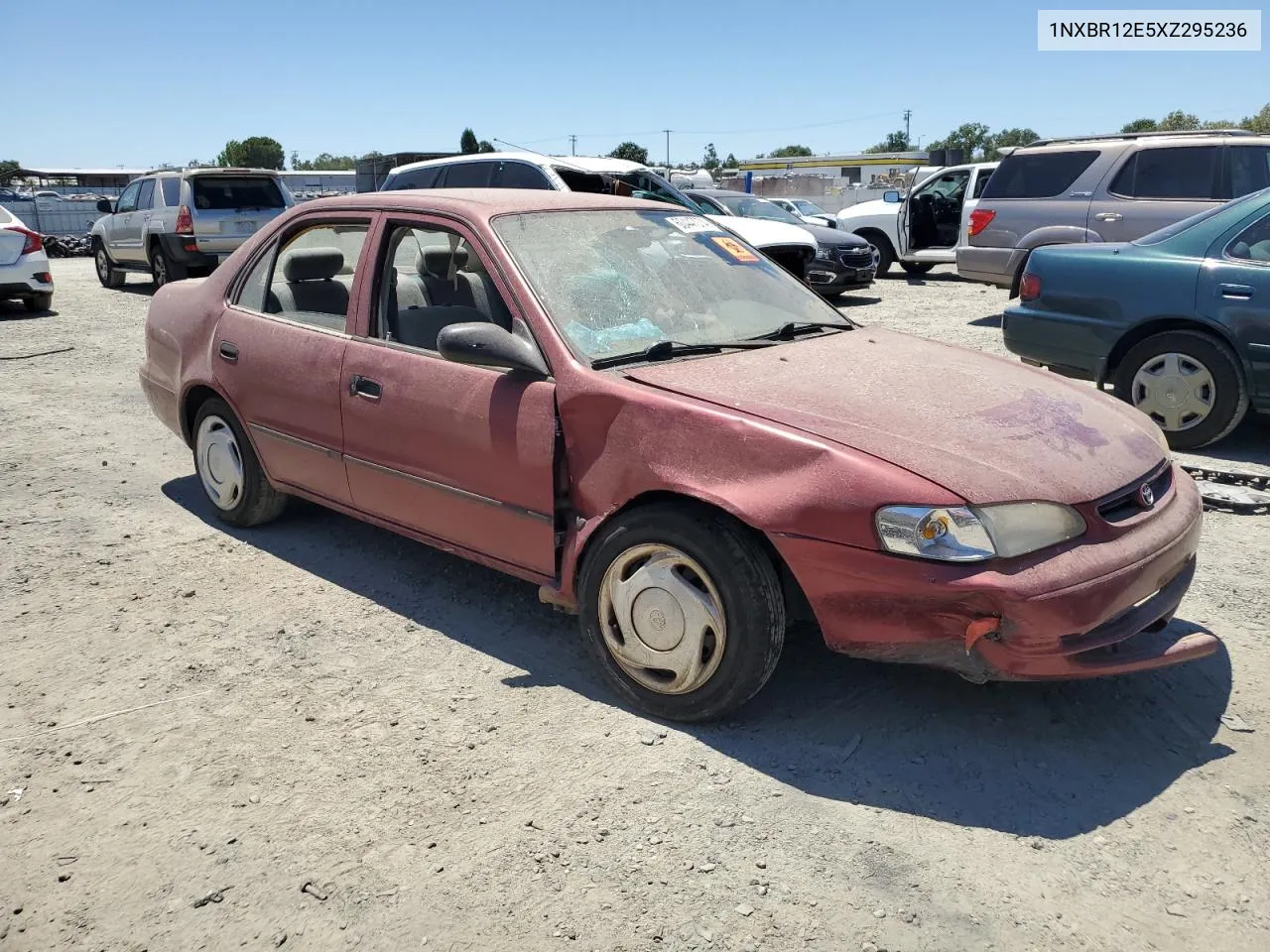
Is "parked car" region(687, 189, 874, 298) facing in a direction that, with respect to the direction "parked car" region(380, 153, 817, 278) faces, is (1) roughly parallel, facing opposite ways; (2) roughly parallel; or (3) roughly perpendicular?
roughly parallel

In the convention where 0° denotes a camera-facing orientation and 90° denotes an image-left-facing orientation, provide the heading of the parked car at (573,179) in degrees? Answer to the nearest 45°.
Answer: approximately 315°

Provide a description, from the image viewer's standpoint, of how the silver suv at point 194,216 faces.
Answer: facing away from the viewer and to the left of the viewer

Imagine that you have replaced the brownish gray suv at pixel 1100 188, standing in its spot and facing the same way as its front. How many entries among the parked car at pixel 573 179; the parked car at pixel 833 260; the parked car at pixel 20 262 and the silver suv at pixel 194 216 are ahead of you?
0

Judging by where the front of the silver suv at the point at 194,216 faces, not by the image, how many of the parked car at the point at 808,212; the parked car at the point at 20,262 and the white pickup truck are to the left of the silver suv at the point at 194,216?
1

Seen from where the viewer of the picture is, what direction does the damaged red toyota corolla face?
facing the viewer and to the right of the viewer

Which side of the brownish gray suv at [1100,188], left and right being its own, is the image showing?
right

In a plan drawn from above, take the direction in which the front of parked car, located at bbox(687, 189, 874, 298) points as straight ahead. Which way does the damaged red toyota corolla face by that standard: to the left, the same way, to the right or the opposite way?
the same way

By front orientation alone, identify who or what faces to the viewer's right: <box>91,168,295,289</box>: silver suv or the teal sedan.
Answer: the teal sedan

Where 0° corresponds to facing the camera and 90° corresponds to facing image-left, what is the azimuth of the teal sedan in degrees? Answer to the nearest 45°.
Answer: approximately 270°

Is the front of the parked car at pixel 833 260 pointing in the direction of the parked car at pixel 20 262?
no

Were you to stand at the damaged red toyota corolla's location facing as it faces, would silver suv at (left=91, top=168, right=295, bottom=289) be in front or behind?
behind

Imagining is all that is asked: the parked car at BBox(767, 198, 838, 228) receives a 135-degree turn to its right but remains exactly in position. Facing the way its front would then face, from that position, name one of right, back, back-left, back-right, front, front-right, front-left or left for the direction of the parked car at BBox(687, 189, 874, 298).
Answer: left

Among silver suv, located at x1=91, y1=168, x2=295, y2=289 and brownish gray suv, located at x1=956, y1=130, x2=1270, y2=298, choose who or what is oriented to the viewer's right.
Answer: brownish gray suv, located at x1=956, y1=130, x2=1270, y2=298

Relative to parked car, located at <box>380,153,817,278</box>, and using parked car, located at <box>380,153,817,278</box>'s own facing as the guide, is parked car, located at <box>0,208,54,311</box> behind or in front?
behind

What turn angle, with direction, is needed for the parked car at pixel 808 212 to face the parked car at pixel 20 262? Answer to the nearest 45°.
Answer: approximately 90° to its right

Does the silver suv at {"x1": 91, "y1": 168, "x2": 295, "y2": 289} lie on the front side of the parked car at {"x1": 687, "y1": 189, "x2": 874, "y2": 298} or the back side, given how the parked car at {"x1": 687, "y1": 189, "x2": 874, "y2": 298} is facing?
on the back side
